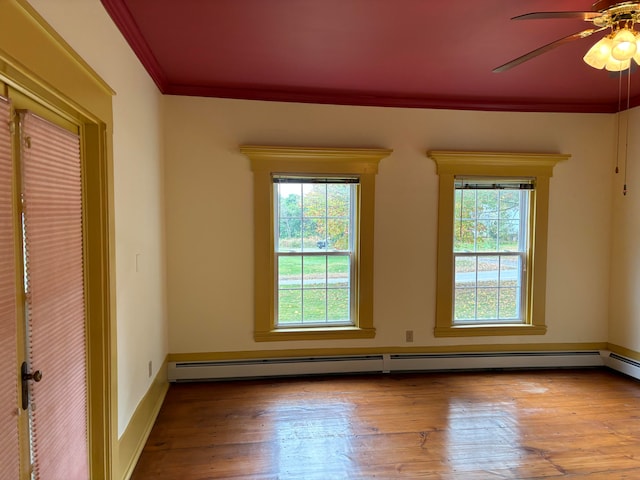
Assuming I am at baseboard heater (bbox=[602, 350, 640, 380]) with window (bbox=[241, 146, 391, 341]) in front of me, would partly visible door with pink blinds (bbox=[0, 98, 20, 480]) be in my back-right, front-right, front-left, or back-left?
front-left

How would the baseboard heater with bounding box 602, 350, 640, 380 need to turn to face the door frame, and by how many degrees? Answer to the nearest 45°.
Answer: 0° — it already faces it

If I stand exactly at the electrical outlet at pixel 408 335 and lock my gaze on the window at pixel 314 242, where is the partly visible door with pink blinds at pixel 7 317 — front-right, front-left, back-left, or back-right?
front-left

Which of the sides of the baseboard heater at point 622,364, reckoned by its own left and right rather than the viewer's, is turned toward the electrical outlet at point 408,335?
front

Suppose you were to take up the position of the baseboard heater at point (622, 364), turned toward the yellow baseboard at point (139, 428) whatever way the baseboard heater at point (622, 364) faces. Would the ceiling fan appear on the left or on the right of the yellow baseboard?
left

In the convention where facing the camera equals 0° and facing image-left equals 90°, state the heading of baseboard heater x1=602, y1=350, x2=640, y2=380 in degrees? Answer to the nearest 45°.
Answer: approximately 45°

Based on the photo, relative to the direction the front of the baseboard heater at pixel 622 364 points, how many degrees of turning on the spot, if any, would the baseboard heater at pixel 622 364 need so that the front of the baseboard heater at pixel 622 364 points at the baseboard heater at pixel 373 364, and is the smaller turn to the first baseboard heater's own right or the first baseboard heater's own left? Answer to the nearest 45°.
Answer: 0° — it already faces it

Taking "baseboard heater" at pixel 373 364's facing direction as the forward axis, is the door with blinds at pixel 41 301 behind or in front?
in front

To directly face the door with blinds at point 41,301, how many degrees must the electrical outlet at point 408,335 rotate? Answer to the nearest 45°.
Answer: approximately 45° to its right

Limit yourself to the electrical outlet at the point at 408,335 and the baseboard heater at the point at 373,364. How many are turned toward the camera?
2

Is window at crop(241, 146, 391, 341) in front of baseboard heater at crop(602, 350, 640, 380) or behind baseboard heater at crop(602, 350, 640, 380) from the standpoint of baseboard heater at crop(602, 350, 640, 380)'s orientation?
in front

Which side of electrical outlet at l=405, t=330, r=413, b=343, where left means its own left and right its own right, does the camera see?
front

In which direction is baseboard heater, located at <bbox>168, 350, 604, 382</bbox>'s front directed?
toward the camera

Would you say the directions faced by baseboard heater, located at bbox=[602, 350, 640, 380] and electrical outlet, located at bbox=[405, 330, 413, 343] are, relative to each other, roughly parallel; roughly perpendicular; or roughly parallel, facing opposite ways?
roughly perpendicular

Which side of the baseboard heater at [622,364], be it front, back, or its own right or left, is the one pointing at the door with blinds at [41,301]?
front
